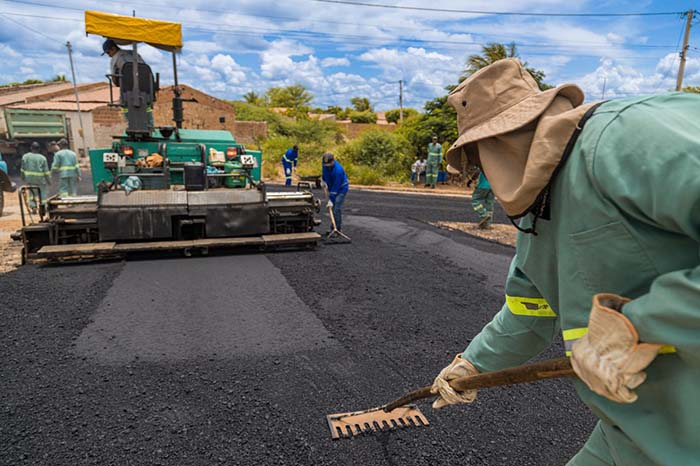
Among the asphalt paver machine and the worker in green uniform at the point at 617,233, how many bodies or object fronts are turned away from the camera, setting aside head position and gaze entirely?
1

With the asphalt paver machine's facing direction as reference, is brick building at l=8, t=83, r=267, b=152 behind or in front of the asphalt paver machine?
in front

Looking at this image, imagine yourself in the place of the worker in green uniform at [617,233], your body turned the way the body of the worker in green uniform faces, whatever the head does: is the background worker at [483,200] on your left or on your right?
on your right

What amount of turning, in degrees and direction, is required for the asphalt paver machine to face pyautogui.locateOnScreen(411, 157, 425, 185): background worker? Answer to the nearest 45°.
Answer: approximately 45° to its right

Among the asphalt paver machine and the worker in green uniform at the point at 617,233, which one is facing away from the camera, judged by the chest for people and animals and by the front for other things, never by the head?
the asphalt paver machine

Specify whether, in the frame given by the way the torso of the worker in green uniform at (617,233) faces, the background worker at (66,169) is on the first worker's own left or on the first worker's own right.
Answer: on the first worker's own right

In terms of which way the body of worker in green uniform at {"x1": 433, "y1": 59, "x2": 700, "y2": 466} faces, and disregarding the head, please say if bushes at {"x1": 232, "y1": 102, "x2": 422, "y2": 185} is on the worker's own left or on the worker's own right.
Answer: on the worker's own right

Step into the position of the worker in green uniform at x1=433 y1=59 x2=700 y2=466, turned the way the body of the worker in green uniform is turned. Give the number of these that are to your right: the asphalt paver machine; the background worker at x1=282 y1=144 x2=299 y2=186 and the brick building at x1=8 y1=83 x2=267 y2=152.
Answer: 3

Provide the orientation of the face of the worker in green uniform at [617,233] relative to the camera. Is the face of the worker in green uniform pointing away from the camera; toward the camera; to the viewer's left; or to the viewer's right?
to the viewer's left

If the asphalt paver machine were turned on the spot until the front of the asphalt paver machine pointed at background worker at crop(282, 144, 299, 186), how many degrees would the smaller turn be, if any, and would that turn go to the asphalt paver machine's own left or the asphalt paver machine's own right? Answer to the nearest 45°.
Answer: approximately 45° to the asphalt paver machine's own right

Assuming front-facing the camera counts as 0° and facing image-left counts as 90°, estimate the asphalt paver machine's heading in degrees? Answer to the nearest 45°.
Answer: approximately 180°

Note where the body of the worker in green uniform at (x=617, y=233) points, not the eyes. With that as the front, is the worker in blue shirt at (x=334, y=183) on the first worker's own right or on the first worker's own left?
on the first worker's own right

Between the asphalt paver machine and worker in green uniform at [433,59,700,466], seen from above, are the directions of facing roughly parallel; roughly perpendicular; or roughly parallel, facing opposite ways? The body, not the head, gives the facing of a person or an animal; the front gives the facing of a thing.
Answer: roughly perpendicular
